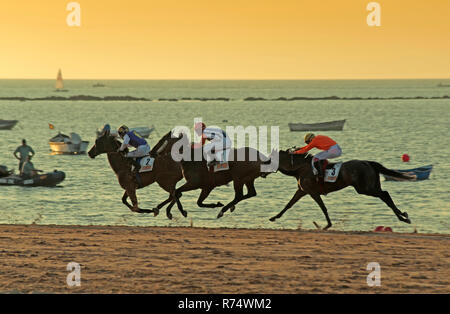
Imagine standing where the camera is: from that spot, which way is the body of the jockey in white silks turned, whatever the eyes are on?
to the viewer's left

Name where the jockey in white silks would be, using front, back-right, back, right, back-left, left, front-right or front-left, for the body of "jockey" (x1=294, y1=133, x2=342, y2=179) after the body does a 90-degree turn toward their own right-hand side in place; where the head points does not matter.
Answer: left

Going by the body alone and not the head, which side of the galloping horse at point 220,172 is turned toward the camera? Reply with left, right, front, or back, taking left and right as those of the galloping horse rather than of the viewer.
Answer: left

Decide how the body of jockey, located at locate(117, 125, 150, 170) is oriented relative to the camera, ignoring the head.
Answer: to the viewer's left

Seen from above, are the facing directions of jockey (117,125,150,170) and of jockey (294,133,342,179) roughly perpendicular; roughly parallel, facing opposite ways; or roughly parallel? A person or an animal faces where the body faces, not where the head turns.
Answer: roughly parallel

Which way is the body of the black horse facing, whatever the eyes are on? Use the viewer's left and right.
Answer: facing to the left of the viewer

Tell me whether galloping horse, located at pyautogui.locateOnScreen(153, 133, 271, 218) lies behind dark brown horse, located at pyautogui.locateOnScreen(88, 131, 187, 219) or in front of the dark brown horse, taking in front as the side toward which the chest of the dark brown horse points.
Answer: behind

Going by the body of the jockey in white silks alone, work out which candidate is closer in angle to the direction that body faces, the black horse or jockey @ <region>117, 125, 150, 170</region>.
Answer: the jockey

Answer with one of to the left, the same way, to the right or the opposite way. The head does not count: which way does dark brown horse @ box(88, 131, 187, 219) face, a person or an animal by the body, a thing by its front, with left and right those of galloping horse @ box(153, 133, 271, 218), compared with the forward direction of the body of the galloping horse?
the same way

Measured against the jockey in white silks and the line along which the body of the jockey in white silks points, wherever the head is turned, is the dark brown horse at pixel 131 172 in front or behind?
in front

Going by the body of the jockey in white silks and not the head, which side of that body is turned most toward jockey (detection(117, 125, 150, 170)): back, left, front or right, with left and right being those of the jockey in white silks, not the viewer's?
front

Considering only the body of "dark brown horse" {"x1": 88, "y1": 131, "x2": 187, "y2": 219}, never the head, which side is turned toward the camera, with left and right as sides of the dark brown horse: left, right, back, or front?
left

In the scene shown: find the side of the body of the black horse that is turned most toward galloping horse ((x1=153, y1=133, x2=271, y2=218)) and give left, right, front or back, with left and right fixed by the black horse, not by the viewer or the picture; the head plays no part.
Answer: front

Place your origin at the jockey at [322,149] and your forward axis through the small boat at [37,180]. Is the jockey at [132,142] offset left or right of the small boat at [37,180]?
left

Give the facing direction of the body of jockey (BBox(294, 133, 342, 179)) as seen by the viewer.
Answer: to the viewer's left
